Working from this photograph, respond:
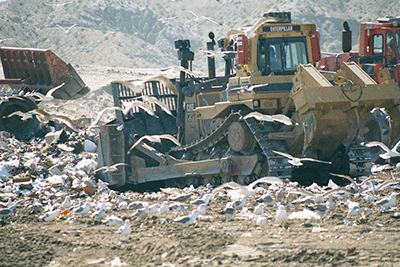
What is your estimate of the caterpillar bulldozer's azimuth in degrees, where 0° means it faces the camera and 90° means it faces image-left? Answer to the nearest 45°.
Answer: approximately 135°

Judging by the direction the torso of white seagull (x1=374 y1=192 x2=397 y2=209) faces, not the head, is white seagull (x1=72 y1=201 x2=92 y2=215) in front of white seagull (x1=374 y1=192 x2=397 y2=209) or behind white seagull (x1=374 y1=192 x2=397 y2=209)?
behind

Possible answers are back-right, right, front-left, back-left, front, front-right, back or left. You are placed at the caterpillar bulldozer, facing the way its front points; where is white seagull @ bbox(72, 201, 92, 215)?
left
